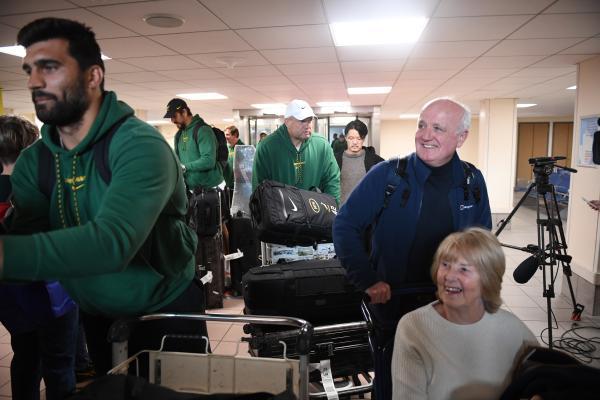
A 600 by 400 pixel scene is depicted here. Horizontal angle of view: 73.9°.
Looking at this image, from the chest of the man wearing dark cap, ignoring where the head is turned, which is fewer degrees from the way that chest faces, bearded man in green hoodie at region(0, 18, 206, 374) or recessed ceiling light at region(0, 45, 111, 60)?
the bearded man in green hoodie

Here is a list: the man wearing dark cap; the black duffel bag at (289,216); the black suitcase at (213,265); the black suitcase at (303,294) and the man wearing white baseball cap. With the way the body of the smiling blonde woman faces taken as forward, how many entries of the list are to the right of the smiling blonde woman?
5

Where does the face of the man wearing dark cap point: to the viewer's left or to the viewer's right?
to the viewer's left

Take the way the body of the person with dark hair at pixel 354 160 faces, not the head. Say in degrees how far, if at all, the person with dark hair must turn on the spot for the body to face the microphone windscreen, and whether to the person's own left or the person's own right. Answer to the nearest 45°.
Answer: approximately 45° to the person's own left

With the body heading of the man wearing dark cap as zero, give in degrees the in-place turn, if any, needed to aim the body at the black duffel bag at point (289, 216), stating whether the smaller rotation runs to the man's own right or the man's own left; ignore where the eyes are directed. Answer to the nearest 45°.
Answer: approximately 45° to the man's own left

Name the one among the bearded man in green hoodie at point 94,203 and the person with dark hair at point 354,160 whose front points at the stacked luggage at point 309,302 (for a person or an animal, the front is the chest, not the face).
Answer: the person with dark hair

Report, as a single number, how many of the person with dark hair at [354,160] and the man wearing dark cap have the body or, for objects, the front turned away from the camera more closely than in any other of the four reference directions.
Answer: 0

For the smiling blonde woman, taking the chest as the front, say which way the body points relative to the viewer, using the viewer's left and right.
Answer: facing the viewer and to the left of the viewer

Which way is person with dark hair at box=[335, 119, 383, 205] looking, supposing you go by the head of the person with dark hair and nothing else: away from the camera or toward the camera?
toward the camera

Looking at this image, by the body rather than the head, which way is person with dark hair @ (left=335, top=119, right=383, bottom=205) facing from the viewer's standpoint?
toward the camera

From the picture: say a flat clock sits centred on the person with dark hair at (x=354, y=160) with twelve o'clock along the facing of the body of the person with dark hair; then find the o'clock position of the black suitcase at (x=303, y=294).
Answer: The black suitcase is roughly at 12 o'clock from the person with dark hair.
